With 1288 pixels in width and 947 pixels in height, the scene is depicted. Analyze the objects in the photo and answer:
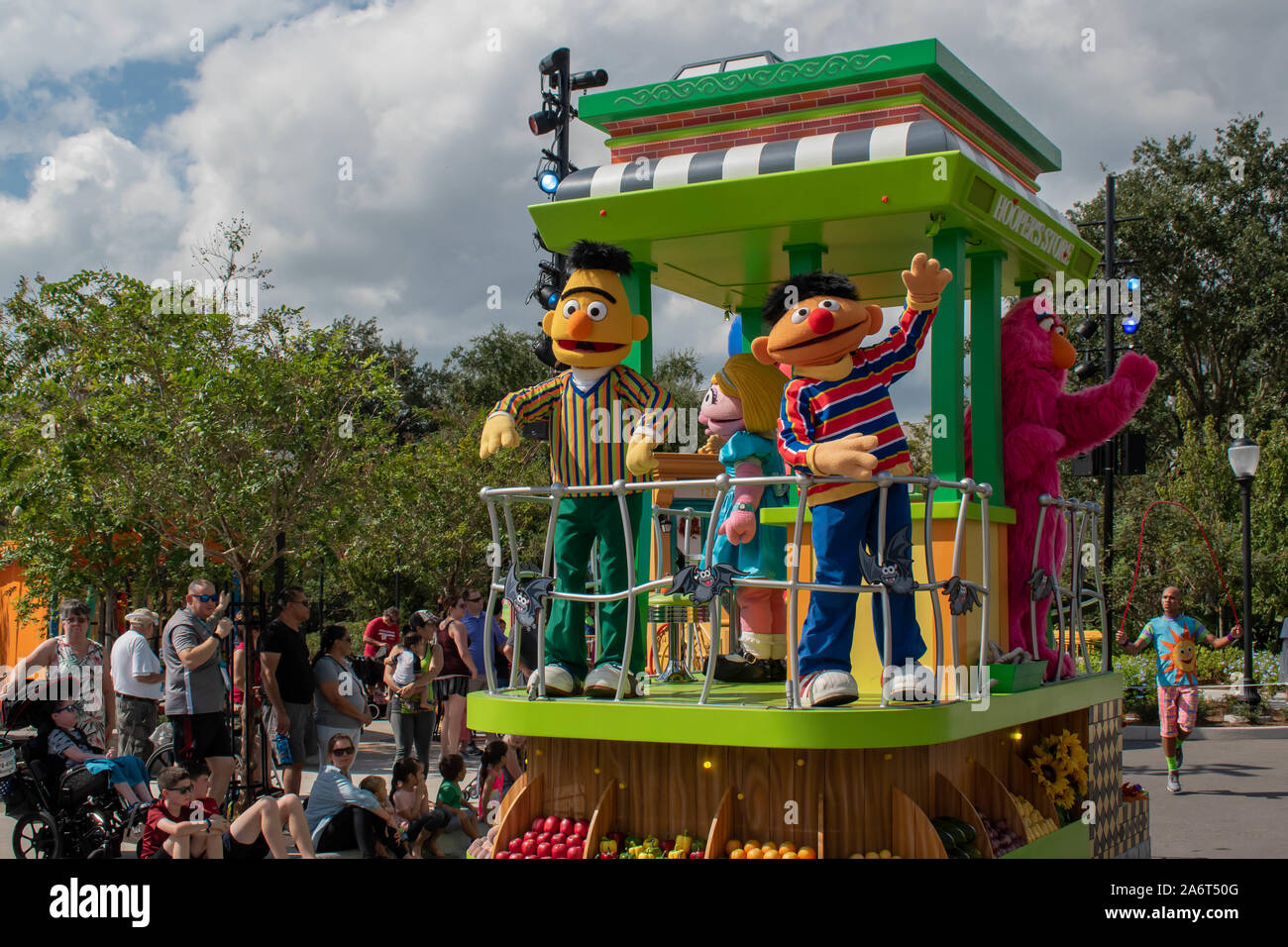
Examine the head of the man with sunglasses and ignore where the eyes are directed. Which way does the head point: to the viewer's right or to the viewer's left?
to the viewer's right

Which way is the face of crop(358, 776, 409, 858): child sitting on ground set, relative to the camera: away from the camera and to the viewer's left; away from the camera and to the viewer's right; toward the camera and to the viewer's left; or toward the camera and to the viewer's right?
away from the camera and to the viewer's right

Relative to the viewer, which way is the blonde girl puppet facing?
to the viewer's left

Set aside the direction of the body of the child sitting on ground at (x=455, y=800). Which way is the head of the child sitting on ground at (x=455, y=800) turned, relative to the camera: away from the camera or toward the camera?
away from the camera

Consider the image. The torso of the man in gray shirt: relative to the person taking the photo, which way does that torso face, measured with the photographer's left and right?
facing to the right of the viewer
